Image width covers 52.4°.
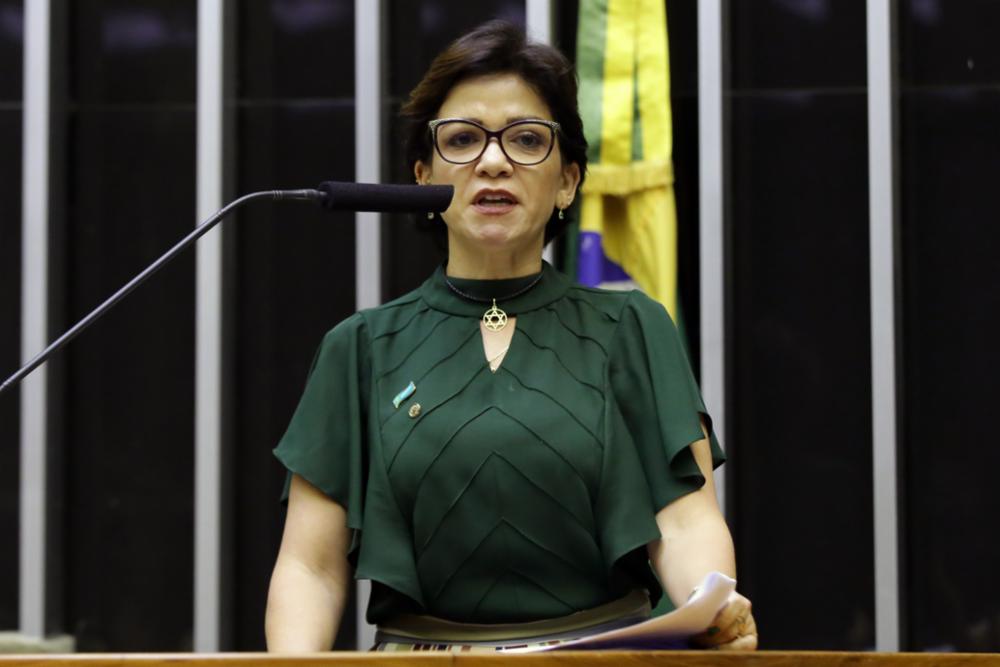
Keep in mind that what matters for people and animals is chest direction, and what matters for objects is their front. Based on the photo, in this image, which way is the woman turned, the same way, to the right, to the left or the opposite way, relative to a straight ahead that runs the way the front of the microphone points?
to the right

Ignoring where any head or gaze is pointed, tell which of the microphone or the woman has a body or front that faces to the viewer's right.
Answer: the microphone

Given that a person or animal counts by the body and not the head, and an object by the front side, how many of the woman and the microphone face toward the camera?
1

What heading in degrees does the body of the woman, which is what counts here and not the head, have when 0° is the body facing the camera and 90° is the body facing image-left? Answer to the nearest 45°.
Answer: approximately 0°

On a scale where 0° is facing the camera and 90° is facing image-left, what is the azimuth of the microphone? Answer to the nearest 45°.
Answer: approximately 270°

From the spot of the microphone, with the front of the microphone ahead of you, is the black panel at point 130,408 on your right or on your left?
on your left
